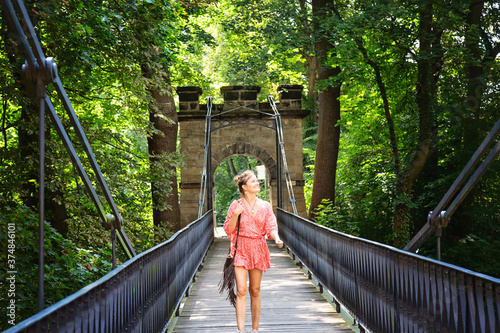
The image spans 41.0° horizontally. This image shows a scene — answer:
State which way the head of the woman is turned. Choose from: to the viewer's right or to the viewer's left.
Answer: to the viewer's right

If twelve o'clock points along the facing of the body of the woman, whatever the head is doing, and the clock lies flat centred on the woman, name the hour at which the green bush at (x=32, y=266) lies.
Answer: The green bush is roughly at 4 o'clock from the woman.

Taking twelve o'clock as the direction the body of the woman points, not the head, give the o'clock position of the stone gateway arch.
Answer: The stone gateway arch is roughly at 6 o'clock from the woman.

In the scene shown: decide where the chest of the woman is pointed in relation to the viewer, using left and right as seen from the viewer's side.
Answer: facing the viewer

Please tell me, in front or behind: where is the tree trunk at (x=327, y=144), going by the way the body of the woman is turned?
behind
